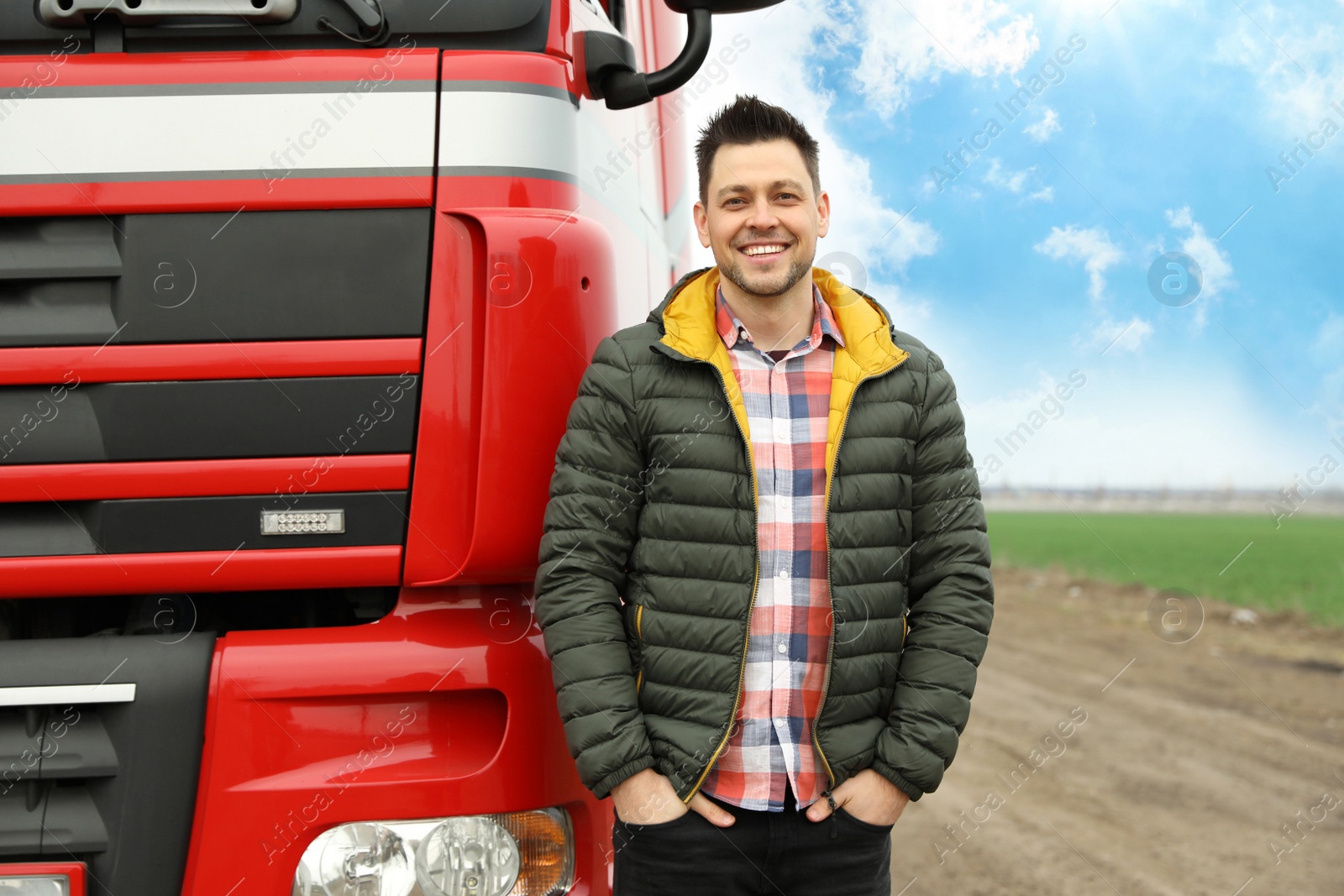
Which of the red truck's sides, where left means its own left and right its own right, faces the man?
left

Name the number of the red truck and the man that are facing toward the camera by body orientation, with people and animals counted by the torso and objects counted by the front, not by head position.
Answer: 2

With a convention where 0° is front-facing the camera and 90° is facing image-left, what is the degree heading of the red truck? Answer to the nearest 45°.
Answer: approximately 0°

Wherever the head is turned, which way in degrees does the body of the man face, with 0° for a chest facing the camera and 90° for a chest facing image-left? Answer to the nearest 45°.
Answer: approximately 0°

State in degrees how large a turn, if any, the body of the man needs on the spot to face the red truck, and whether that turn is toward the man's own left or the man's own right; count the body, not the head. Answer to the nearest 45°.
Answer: approximately 90° to the man's own right
